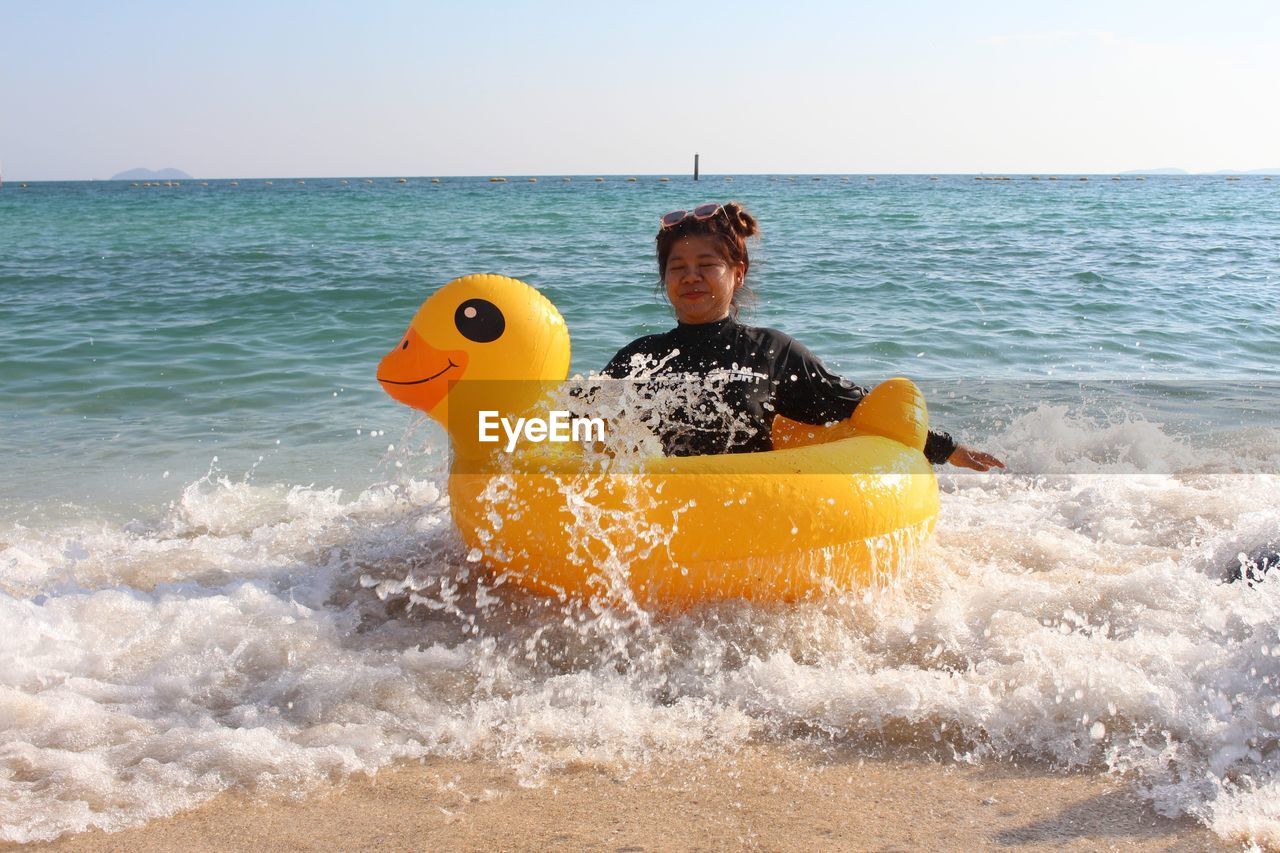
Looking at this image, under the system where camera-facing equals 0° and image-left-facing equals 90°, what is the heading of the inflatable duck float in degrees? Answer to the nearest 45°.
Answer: approximately 90°

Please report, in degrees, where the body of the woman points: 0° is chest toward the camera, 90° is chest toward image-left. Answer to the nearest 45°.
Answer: approximately 0°
